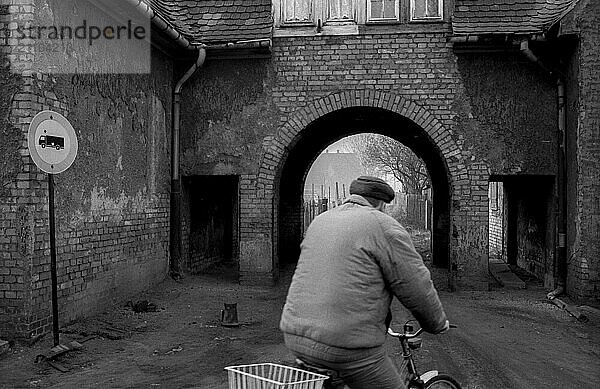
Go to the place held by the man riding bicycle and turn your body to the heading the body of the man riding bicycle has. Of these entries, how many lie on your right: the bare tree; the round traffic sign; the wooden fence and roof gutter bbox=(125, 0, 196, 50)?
0

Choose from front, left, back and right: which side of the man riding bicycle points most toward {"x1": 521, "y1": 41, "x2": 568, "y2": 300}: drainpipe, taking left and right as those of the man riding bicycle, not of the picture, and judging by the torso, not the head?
front

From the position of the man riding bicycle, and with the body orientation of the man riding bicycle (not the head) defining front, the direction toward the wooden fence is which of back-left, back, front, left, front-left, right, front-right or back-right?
front-left

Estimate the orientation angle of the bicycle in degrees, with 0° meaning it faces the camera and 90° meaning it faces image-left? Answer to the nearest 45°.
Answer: approximately 225°

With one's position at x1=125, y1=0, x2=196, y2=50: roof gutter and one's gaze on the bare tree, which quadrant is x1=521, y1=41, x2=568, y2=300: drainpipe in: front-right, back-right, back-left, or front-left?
front-right

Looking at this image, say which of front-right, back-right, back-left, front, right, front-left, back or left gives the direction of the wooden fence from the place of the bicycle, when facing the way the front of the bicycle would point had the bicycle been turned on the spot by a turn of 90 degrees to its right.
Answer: back-left

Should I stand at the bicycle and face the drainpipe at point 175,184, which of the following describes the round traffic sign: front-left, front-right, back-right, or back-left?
front-left

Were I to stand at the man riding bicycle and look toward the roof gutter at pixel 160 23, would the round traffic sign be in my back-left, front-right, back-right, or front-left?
front-left

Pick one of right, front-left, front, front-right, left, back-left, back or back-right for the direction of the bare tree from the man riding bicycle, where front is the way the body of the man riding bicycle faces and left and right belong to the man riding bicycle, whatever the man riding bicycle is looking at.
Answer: front-left

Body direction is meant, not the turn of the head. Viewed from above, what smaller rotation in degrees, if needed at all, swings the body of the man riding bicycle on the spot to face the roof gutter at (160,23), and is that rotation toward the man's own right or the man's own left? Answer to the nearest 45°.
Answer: approximately 90° to the man's own left

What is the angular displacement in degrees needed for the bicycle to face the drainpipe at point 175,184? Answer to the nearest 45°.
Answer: approximately 90° to its left

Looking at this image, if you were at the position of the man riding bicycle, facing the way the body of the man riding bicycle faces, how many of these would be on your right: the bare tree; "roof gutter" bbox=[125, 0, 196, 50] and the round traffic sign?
0

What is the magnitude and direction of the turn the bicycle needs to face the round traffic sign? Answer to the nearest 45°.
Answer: approximately 90° to its left

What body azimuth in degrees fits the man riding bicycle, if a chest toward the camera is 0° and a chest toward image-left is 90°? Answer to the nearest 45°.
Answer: approximately 225°

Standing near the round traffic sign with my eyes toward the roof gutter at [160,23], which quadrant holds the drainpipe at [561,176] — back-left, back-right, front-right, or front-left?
front-right

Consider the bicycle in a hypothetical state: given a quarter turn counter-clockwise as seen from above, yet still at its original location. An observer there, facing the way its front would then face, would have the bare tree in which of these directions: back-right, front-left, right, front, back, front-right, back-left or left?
front-right

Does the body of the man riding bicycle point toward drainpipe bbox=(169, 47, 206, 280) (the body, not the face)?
no

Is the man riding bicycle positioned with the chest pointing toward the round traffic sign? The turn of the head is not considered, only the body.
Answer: no
